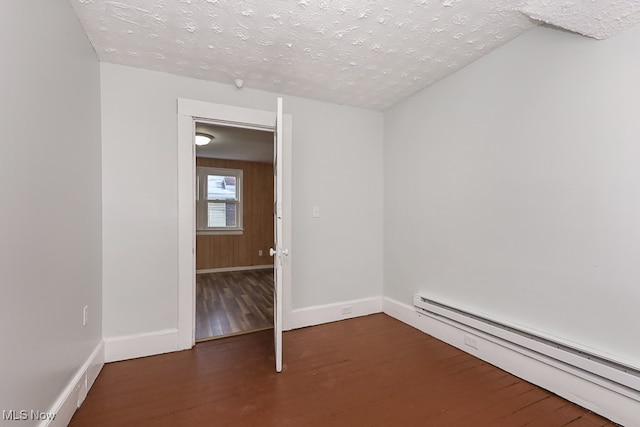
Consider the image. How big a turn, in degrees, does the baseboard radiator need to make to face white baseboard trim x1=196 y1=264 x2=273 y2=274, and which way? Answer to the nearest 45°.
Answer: approximately 45° to its right

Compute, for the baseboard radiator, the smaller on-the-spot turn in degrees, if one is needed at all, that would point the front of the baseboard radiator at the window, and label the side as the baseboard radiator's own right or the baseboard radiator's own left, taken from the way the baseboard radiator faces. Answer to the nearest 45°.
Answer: approximately 45° to the baseboard radiator's own right

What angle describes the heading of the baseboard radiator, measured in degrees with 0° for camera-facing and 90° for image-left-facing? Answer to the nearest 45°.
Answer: approximately 45°

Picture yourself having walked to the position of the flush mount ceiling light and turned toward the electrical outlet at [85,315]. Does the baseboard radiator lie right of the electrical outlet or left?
left

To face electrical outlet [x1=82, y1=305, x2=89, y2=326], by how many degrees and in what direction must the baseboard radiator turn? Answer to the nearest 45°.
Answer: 0° — it already faces it

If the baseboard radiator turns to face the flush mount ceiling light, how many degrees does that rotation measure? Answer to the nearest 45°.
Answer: approximately 45° to its right

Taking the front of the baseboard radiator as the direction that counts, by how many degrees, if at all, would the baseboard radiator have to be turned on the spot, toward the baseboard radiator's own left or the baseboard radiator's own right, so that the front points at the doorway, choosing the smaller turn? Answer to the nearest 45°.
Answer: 0° — it already faces it

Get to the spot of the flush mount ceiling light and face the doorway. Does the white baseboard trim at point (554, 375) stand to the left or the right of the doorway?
left

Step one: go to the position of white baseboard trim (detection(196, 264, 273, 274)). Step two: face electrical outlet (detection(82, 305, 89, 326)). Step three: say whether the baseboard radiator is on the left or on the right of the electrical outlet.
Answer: left
